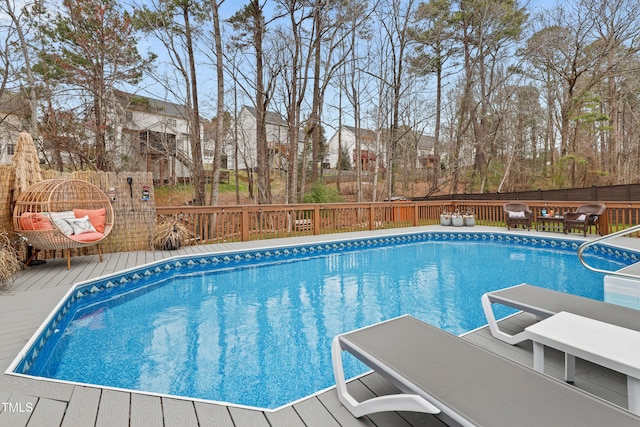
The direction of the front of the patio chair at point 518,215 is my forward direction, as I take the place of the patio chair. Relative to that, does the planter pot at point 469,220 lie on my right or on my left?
on my right

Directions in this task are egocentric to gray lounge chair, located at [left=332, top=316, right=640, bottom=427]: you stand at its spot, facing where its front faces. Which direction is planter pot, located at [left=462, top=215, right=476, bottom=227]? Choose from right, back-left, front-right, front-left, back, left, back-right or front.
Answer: front-right

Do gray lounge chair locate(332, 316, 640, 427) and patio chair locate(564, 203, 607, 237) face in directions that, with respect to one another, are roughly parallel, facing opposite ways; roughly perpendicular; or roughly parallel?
roughly perpendicular

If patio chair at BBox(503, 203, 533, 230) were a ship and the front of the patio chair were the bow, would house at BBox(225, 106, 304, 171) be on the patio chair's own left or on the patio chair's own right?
on the patio chair's own right

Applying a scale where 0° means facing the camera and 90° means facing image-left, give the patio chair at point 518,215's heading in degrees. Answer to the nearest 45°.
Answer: approximately 0°

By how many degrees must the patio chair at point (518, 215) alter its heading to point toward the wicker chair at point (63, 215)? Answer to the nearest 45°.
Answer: approximately 45° to its right

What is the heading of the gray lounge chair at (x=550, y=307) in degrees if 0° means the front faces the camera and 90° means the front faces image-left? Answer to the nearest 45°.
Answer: approximately 135°

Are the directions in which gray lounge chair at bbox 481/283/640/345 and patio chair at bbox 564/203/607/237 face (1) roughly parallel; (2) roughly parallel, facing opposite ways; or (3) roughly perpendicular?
roughly perpendicular

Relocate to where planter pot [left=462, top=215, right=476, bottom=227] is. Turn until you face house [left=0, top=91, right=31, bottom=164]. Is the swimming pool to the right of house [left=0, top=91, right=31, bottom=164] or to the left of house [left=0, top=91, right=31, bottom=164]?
left

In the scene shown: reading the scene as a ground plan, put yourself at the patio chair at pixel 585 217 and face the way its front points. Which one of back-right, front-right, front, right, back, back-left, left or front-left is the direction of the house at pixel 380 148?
right
